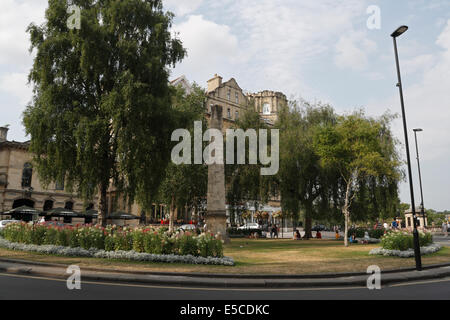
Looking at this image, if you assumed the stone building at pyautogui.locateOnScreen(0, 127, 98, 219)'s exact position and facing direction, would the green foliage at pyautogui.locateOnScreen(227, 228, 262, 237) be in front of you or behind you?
in front

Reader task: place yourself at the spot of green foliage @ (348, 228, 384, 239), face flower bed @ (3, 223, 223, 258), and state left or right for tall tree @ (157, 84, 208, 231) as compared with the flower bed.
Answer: right

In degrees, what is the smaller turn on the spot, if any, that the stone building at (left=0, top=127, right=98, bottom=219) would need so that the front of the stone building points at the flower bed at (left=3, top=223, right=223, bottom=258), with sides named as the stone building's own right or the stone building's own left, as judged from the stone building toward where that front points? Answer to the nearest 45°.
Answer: approximately 45° to the stone building's own right

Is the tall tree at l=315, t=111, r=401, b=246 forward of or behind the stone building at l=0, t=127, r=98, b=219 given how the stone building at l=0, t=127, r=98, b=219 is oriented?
forward

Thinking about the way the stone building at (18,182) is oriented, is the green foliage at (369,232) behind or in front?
in front

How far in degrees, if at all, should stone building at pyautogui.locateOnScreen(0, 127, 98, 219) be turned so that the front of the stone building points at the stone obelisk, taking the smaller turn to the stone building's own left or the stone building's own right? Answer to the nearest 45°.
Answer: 0° — it already faces it

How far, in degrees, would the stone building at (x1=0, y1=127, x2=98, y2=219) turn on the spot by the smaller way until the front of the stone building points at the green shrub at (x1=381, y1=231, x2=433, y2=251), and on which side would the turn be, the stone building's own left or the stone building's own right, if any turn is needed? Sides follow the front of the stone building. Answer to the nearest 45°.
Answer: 0° — it already faces it

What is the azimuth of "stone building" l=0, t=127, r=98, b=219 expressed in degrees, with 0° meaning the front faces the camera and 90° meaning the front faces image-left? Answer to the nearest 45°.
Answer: approximately 315°

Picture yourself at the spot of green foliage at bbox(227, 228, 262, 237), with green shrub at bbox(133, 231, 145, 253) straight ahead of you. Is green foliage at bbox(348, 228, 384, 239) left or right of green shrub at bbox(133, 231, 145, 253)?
left
